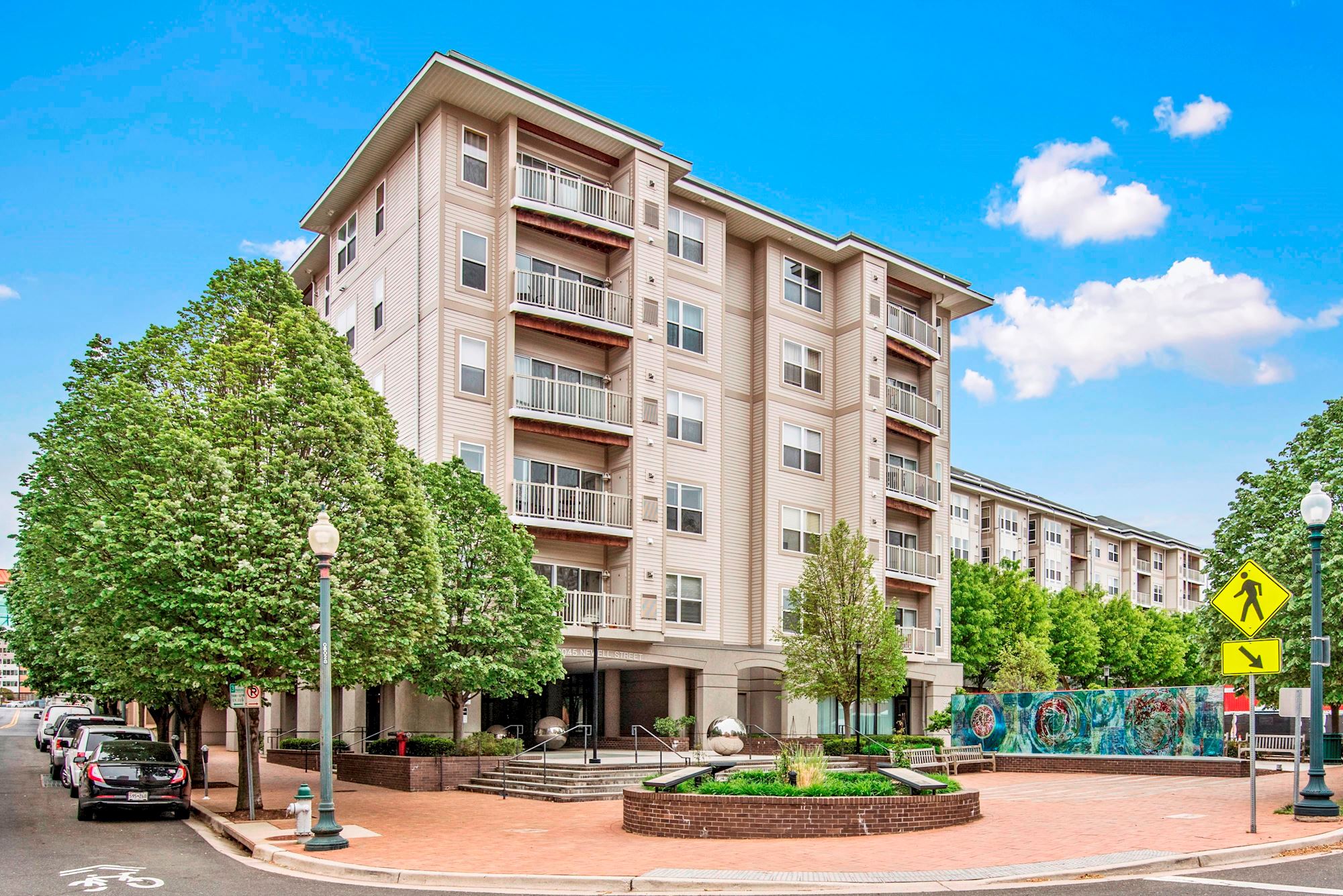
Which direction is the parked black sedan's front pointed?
away from the camera

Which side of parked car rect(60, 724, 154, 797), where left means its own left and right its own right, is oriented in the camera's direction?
back

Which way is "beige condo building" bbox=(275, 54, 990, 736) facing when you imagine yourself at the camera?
facing the viewer and to the right of the viewer

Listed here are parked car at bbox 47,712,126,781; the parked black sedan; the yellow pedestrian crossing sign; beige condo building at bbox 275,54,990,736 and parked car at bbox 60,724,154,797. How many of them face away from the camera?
3

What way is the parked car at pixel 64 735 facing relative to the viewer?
away from the camera

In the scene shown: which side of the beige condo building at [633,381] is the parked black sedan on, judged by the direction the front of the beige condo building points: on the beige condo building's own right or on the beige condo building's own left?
on the beige condo building's own right

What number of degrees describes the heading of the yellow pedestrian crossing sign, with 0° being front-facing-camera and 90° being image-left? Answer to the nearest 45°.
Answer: approximately 0°

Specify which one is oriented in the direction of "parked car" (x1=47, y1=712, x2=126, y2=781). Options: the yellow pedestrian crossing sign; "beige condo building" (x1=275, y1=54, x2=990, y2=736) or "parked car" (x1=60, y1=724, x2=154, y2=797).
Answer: "parked car" (x1=60, y1=724, x2=154, y2=797)

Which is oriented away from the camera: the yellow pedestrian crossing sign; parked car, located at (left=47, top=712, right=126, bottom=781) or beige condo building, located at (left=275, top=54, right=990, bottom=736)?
the parked car

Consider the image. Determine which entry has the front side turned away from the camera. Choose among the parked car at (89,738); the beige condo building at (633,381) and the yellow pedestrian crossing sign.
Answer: the parked car
